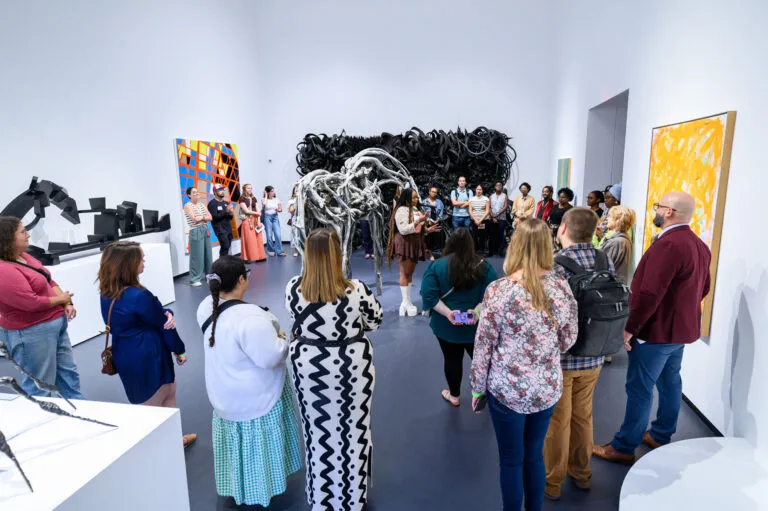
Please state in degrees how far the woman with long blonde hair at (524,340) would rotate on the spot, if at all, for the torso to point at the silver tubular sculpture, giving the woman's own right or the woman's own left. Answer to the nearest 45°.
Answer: approximately 45° to the woman's own left

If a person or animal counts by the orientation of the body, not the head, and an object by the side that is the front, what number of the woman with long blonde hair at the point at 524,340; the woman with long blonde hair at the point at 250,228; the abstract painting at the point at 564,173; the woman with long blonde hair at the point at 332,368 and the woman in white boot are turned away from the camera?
2

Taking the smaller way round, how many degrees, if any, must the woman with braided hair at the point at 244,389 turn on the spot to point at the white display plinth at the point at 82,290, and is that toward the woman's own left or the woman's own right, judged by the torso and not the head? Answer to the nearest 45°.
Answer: approximately 90° to the woman's own left

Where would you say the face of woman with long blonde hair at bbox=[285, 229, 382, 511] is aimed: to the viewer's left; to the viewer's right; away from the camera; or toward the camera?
away from the camera

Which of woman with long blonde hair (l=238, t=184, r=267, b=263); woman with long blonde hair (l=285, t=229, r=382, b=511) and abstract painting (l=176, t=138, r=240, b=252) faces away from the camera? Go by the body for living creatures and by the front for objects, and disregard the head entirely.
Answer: woman with long blonde hair (l=285, t=229, r=382, b=511)

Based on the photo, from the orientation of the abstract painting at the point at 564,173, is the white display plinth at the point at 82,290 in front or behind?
in front

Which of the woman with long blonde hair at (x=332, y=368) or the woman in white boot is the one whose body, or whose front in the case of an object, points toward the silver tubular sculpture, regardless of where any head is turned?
the woman with long blonde hair

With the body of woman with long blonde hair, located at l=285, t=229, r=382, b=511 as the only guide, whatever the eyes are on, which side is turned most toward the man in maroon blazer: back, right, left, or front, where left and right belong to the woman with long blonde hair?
right

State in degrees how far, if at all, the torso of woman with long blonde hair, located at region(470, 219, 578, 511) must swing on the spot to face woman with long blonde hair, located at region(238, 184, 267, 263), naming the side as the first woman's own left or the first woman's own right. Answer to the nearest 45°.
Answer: approximately 45° to the first woman's own left

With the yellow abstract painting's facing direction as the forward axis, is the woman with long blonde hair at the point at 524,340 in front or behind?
in front

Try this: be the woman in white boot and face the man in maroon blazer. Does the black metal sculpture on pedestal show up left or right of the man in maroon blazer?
right

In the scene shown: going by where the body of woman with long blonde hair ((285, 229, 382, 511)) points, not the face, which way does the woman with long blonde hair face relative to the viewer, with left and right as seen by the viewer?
facing away from the viewer

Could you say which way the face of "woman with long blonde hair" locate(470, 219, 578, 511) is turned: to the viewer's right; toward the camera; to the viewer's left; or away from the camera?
away from the camera
